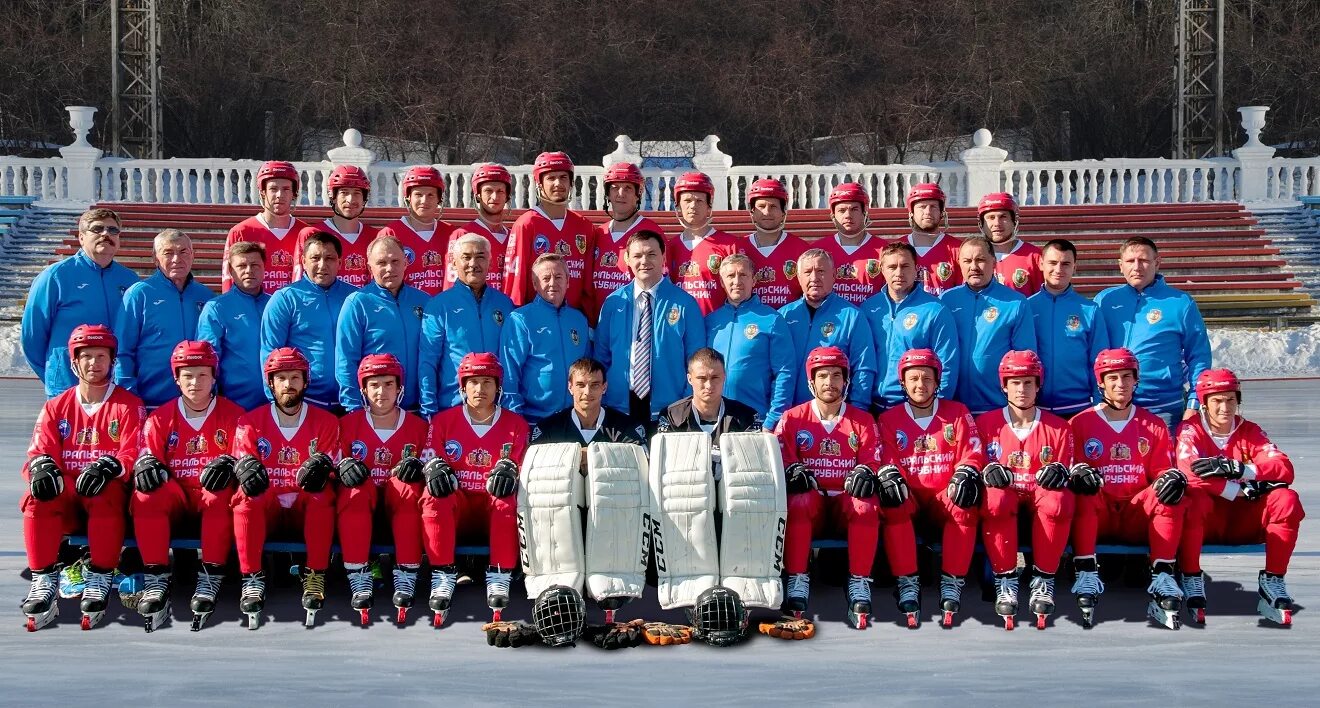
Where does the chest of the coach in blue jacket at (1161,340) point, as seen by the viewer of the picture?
toward the camera

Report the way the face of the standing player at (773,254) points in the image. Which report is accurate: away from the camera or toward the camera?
toward the camera

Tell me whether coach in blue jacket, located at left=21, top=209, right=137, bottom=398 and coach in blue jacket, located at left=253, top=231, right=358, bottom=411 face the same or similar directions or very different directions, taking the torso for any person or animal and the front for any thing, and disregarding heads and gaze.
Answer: same or similar directions

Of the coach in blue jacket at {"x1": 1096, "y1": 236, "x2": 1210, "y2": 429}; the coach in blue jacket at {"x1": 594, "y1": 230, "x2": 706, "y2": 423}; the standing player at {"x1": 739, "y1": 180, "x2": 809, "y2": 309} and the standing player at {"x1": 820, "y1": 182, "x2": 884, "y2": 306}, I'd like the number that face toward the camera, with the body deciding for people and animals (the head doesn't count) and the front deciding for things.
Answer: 4

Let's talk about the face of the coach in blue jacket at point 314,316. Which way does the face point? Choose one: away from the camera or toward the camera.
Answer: toward the camera

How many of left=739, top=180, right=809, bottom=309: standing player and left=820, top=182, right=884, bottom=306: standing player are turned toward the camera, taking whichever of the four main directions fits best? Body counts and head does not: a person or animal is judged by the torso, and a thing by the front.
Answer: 2

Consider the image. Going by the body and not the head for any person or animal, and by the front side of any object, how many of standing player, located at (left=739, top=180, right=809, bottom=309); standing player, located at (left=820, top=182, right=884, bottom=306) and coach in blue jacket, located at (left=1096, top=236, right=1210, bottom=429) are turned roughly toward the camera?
3

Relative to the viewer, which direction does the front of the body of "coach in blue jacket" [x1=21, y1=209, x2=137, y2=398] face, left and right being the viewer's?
facing the viewer and to the right of the viewer

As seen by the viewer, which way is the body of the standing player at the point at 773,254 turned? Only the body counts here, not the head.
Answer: toward the camera

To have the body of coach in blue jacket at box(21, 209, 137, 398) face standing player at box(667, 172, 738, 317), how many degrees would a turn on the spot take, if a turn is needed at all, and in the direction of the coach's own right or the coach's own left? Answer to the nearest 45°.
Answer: approximately 45° to the coach's own left

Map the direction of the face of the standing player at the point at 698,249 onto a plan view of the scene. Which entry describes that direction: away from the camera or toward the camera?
toward the camera

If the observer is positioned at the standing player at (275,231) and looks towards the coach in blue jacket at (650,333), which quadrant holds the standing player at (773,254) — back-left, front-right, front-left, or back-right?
front-left

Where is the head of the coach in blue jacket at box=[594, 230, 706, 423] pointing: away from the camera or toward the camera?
toward the camera

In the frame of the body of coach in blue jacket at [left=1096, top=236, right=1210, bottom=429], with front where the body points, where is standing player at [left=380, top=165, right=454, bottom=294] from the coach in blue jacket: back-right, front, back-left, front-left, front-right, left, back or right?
right

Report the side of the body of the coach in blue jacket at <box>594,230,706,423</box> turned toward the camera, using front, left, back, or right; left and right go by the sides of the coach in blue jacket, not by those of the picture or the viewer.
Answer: front

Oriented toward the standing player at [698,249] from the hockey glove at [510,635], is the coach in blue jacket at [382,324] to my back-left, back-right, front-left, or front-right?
front-left
